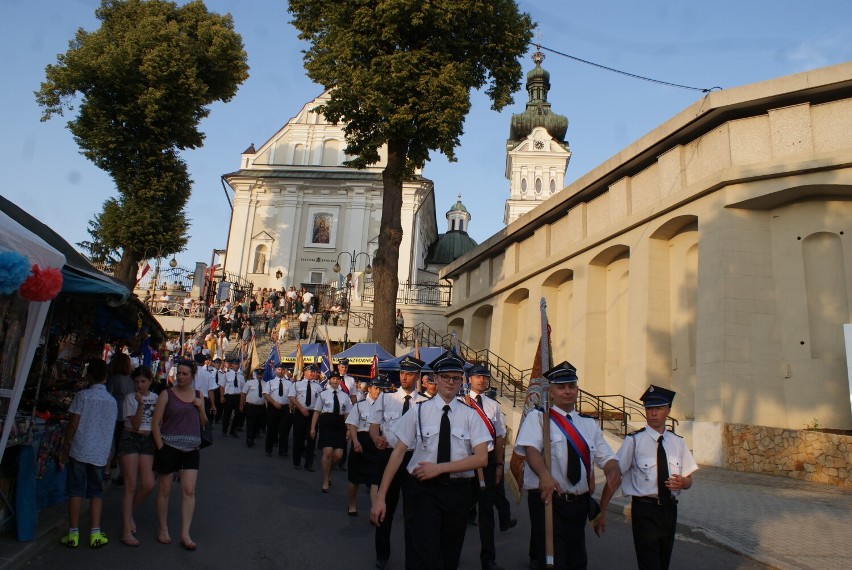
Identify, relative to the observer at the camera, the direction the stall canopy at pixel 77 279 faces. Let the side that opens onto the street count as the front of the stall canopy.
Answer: facing to the right of the viewer

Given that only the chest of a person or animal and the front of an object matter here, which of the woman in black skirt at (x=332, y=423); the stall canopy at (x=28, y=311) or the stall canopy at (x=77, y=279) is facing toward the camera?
the woman in black skirt

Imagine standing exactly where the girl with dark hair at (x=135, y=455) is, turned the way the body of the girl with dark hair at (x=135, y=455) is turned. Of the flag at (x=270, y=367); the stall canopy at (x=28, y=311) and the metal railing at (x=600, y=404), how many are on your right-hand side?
1

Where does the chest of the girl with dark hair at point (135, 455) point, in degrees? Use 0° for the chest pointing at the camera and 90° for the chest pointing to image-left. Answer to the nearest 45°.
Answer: approximately 315°

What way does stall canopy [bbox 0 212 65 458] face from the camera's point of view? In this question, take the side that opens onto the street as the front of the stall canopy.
to the viewer's right

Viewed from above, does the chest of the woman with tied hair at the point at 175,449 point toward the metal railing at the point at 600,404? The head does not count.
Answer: no

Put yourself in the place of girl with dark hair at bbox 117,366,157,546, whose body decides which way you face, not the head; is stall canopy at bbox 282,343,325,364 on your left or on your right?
on your left

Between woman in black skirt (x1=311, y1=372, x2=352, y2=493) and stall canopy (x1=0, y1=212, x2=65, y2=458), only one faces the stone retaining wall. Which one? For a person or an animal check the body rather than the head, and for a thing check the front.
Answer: the stall canopy

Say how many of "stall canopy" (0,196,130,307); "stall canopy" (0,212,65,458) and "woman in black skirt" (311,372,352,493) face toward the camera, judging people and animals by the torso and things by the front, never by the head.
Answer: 1

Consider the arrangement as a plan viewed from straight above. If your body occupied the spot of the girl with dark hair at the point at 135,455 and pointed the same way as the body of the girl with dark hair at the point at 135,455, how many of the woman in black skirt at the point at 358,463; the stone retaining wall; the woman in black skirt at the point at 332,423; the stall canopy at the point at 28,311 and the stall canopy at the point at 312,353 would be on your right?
1

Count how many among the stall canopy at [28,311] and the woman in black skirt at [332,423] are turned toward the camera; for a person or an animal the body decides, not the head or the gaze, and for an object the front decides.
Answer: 1

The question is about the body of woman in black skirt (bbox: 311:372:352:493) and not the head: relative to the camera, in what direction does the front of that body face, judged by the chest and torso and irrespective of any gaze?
toward the camera

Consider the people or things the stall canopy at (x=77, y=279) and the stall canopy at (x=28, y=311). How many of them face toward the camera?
0

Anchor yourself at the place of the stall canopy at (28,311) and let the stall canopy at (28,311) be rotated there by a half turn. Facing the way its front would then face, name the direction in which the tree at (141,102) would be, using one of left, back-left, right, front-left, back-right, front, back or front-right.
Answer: right

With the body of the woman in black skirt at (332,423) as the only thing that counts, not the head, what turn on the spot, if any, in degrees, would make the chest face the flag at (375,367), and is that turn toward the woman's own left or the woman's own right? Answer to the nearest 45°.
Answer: approximately 180°

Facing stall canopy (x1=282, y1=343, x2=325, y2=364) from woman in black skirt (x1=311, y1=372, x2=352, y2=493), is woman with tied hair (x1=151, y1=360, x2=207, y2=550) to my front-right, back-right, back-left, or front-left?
back-left
